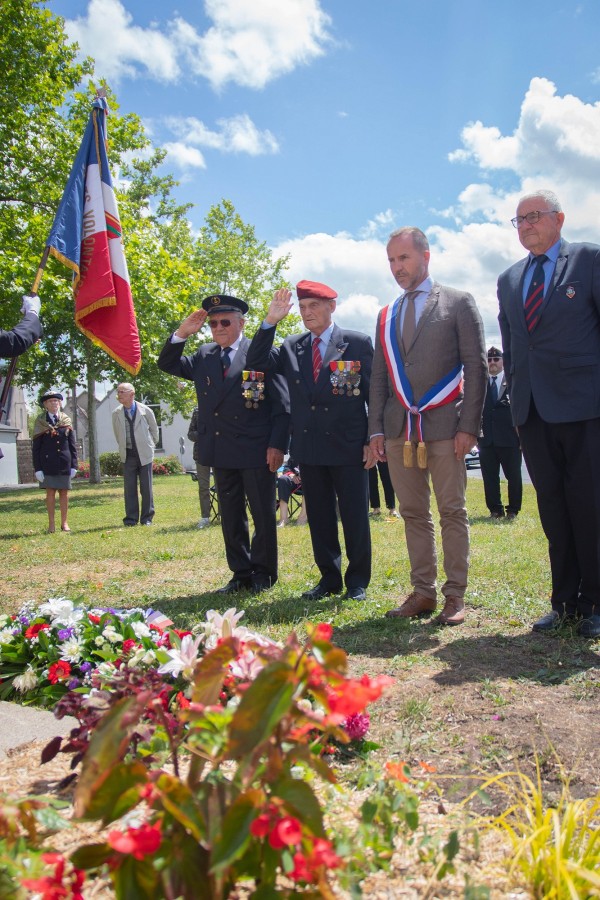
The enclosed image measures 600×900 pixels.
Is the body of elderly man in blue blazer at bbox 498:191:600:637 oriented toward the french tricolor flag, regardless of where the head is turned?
no

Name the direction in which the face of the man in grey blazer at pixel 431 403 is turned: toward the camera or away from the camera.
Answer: toward the camera

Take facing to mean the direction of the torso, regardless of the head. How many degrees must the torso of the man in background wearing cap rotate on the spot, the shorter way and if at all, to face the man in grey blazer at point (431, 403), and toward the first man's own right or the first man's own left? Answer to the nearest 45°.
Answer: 0° — they already face them

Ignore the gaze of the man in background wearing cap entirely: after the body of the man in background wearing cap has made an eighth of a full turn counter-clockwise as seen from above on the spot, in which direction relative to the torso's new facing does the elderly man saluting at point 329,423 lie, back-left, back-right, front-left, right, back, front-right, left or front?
front-right

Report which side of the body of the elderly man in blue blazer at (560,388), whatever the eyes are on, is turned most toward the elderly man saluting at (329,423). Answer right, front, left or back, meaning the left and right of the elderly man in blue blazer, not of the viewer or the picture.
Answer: right

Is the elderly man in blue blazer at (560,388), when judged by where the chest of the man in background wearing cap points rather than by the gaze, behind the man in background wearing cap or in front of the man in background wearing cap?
in front

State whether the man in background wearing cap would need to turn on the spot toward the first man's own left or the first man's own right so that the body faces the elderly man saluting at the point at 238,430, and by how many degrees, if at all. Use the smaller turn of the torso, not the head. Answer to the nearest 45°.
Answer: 0° — they already face them

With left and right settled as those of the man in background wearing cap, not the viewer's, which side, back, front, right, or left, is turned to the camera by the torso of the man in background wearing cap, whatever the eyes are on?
front

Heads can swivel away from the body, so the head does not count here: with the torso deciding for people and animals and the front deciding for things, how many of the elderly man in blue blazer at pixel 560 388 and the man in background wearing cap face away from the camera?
0

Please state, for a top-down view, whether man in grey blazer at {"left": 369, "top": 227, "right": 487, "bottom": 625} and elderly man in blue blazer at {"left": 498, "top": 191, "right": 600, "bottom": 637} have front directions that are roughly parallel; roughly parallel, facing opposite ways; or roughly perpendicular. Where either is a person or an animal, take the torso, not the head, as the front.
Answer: roughly parallel

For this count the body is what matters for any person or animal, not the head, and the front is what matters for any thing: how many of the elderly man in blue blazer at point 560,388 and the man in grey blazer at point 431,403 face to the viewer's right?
0

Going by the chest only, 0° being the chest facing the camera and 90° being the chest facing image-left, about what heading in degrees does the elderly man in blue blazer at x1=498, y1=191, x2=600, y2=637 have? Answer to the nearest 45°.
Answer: approximately 45°

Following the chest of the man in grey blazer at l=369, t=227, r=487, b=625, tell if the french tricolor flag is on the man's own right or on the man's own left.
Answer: on the man's own right

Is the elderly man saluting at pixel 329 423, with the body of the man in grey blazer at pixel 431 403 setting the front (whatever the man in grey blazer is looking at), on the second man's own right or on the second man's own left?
on the second man's own right

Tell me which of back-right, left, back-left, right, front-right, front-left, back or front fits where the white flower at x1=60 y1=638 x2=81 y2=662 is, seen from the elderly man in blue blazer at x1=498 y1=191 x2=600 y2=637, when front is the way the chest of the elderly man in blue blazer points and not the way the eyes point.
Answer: front

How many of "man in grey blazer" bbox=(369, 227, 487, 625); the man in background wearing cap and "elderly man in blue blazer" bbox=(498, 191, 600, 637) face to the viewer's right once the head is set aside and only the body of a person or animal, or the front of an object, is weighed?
0

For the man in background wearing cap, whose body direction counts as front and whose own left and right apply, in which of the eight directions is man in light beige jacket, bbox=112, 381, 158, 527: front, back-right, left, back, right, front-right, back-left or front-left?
right

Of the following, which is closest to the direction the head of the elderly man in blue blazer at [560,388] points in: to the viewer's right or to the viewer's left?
to the viewer's left
